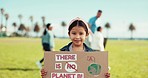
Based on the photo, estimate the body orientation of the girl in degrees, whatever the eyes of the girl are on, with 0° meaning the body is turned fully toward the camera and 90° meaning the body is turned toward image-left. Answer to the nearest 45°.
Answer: approximately 0°
